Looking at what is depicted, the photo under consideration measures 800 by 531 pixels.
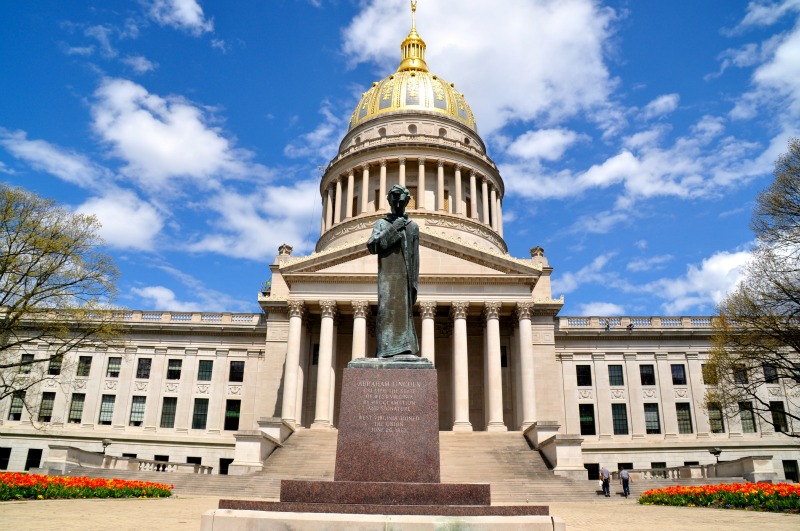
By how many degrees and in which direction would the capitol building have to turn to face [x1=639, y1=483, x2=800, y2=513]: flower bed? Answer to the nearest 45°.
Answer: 0° — it already faces it

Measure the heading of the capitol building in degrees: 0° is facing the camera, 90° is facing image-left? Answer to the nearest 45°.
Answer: approximately 0°

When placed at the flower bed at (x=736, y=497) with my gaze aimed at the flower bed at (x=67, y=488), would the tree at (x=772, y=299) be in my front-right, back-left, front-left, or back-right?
back-right

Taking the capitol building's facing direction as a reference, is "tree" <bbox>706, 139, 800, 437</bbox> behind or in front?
in front

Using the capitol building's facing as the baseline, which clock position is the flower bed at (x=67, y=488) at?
The flower bed is roughly at 1 o'clock from the capitol building.
